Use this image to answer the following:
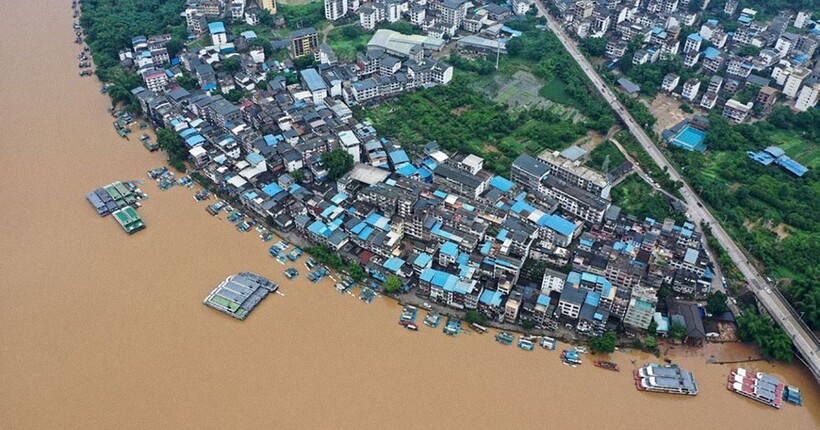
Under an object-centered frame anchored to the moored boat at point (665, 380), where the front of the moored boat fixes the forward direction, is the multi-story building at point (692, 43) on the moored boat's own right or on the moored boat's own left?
on the moored boat's own right

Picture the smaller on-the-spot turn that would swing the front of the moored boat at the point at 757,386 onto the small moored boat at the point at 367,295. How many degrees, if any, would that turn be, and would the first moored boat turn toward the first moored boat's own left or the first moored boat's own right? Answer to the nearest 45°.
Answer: approximately 45° to the first moored boat's own left

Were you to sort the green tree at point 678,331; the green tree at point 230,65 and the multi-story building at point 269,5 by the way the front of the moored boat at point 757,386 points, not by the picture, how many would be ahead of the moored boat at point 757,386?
3

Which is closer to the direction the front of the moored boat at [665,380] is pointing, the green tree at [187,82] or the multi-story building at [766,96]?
the green tree

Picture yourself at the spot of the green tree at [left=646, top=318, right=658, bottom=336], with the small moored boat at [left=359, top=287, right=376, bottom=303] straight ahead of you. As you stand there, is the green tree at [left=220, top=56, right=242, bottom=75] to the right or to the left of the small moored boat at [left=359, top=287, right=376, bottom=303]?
right

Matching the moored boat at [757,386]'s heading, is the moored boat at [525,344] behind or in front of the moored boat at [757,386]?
in front

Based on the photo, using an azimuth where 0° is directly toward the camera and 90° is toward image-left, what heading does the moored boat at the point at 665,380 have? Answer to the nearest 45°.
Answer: approximately 90°

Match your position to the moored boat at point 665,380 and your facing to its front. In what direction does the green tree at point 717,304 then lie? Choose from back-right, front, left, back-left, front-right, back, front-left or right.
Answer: right

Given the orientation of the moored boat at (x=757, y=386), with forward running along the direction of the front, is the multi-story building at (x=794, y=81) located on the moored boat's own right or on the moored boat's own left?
on the moored boat's own right

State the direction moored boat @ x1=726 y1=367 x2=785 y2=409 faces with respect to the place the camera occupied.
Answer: facing to the left of the viewer
